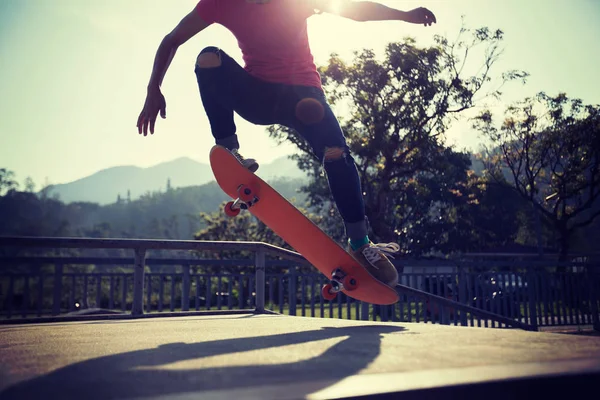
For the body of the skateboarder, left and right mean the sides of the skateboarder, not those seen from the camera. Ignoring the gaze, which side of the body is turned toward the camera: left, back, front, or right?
front

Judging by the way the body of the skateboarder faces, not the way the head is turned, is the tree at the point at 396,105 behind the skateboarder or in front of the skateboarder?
behind

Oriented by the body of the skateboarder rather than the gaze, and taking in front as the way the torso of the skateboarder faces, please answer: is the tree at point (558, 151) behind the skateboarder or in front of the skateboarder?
behind

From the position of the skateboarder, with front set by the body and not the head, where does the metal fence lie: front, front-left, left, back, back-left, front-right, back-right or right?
back
